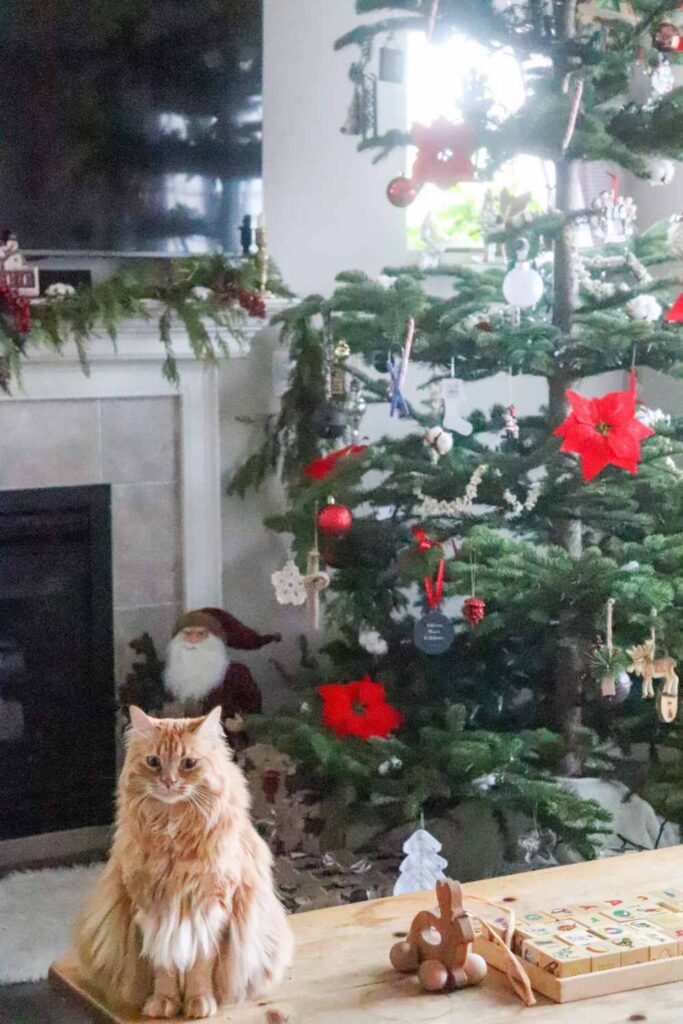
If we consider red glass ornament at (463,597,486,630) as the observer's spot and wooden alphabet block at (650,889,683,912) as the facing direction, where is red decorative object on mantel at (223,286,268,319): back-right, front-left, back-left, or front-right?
back-right

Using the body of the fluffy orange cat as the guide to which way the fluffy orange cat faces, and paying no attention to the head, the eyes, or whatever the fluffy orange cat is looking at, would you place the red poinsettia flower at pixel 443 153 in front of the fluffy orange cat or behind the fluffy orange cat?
behind

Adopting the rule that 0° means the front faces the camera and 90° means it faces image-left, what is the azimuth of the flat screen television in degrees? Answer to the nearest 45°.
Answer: approximately 0°

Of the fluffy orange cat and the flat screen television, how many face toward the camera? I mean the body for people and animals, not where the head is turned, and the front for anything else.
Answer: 2

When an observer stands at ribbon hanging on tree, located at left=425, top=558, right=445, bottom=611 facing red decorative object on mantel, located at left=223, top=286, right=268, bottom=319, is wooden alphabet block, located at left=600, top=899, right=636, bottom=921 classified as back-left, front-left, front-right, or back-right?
back-left

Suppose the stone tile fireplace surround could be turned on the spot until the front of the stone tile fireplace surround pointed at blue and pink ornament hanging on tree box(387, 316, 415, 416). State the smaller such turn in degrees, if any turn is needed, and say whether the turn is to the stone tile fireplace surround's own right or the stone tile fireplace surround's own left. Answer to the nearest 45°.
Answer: approximately 45° to the stone tile fireplace surround's own left
